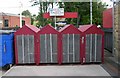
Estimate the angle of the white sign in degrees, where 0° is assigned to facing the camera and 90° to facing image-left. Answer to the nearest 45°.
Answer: approximately 0°

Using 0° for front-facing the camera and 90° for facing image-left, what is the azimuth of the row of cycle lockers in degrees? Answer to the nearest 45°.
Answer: approximately 0°
